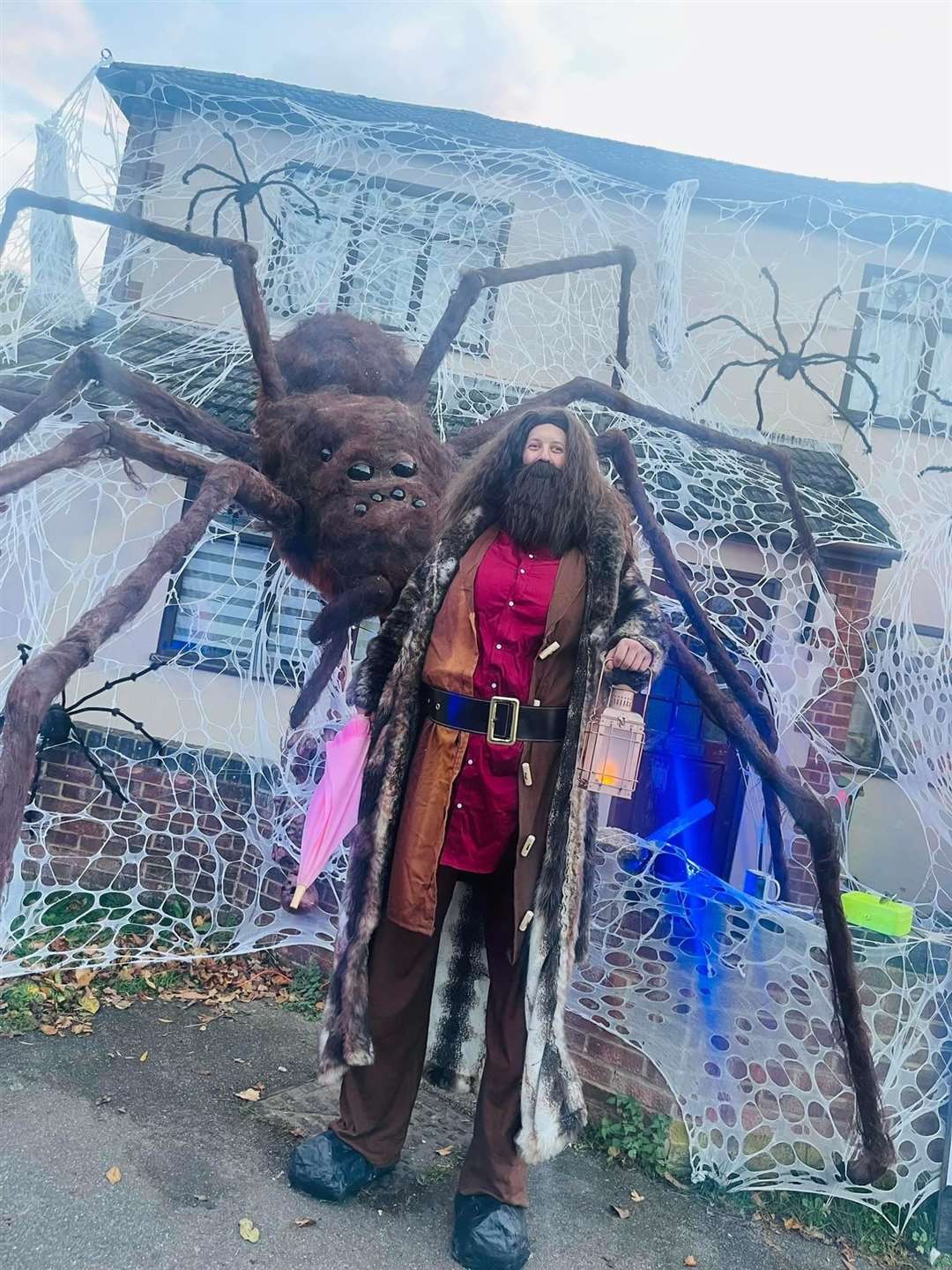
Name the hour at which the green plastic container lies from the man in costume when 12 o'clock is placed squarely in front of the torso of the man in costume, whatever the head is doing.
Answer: The green plastic container is roughly at 8 o'clock from the man in costume.

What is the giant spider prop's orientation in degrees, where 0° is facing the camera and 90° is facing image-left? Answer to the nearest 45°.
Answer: approximately 0°

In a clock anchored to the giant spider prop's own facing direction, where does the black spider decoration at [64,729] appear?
The black spider decoration is roughly at 4 o'clock from the giant spider prop.

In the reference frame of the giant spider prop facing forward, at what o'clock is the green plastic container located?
The green plastic container is roughly at 9 o'clock from the giant spider prop.

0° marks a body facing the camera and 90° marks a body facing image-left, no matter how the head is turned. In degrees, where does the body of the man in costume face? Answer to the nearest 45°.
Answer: approximately 0°

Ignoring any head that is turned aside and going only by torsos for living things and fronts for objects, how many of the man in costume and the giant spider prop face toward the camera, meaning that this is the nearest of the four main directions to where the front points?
2

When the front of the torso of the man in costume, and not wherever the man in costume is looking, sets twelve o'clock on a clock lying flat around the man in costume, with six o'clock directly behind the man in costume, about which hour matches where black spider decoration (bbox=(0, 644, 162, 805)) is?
The black spider decoration is roughly at 4 o'clock from the man in costume.
